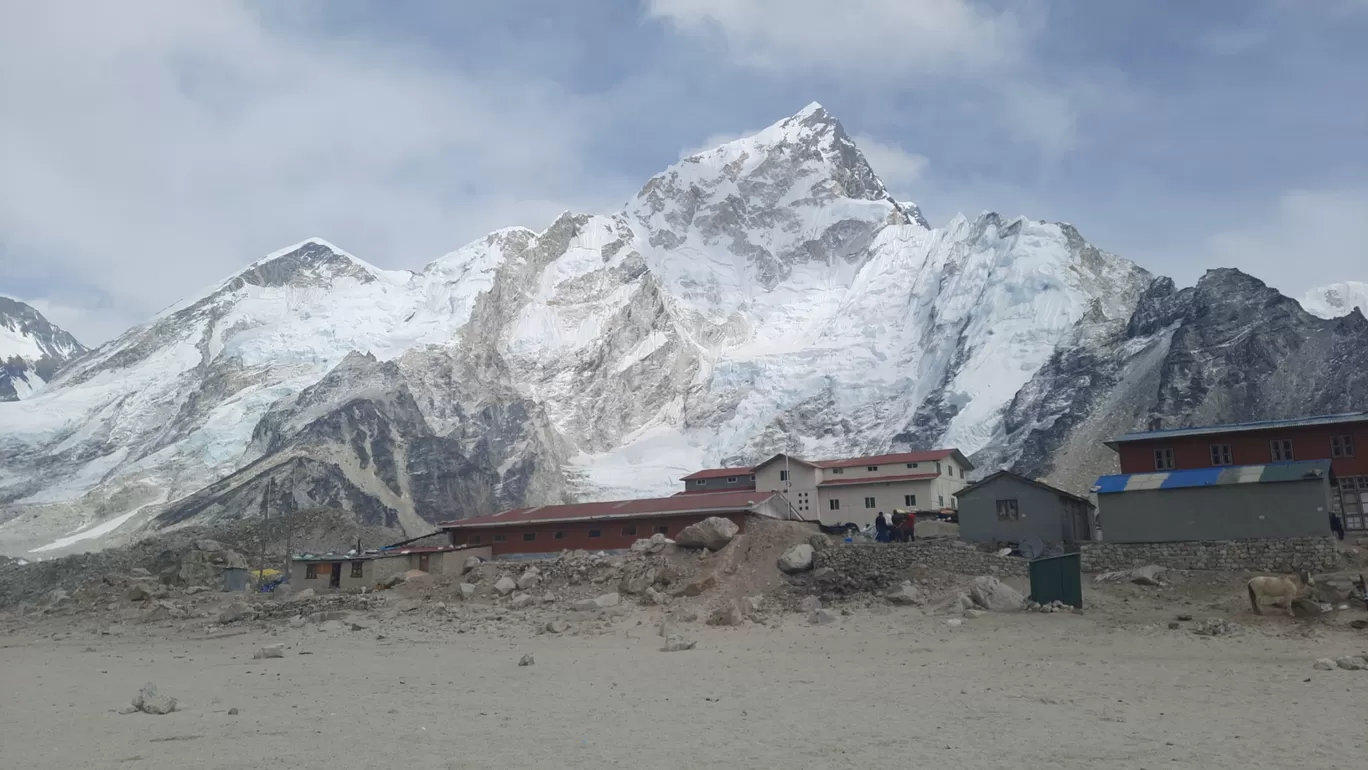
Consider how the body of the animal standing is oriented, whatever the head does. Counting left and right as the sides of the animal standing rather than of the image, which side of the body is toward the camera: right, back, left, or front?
right

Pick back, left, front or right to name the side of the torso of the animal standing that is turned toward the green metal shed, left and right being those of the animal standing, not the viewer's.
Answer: back

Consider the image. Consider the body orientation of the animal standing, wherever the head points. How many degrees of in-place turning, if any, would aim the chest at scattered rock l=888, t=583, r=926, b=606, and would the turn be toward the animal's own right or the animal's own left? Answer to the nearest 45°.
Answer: approximately 180°

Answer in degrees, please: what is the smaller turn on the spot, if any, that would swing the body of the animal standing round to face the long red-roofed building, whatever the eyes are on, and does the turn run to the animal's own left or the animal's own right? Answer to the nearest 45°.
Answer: approximately 135° to the animal's own left

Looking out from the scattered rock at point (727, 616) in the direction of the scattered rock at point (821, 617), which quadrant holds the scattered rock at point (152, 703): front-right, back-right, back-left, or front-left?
back-right

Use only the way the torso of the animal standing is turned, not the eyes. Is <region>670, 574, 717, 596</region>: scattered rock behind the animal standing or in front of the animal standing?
behind

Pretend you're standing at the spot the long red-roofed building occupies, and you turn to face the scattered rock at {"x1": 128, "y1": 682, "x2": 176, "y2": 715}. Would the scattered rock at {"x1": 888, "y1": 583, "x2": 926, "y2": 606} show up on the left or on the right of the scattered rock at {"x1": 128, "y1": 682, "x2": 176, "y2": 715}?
left

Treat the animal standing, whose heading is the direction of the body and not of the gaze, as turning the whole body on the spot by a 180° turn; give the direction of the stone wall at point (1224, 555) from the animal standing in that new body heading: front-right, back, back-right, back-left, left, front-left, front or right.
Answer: right

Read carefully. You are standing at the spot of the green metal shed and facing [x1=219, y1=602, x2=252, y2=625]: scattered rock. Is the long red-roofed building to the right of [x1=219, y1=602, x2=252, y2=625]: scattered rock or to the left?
right

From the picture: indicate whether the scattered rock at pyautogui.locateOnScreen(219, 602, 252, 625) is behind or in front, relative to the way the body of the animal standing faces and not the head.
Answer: behind

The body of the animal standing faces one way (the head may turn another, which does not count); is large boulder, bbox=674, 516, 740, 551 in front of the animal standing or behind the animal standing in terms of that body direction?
behind

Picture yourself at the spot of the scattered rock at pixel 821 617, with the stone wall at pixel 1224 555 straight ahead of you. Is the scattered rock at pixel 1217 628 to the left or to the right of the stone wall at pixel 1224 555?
right
